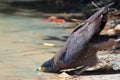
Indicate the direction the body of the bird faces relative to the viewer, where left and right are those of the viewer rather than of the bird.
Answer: facing to the left of the viewer
